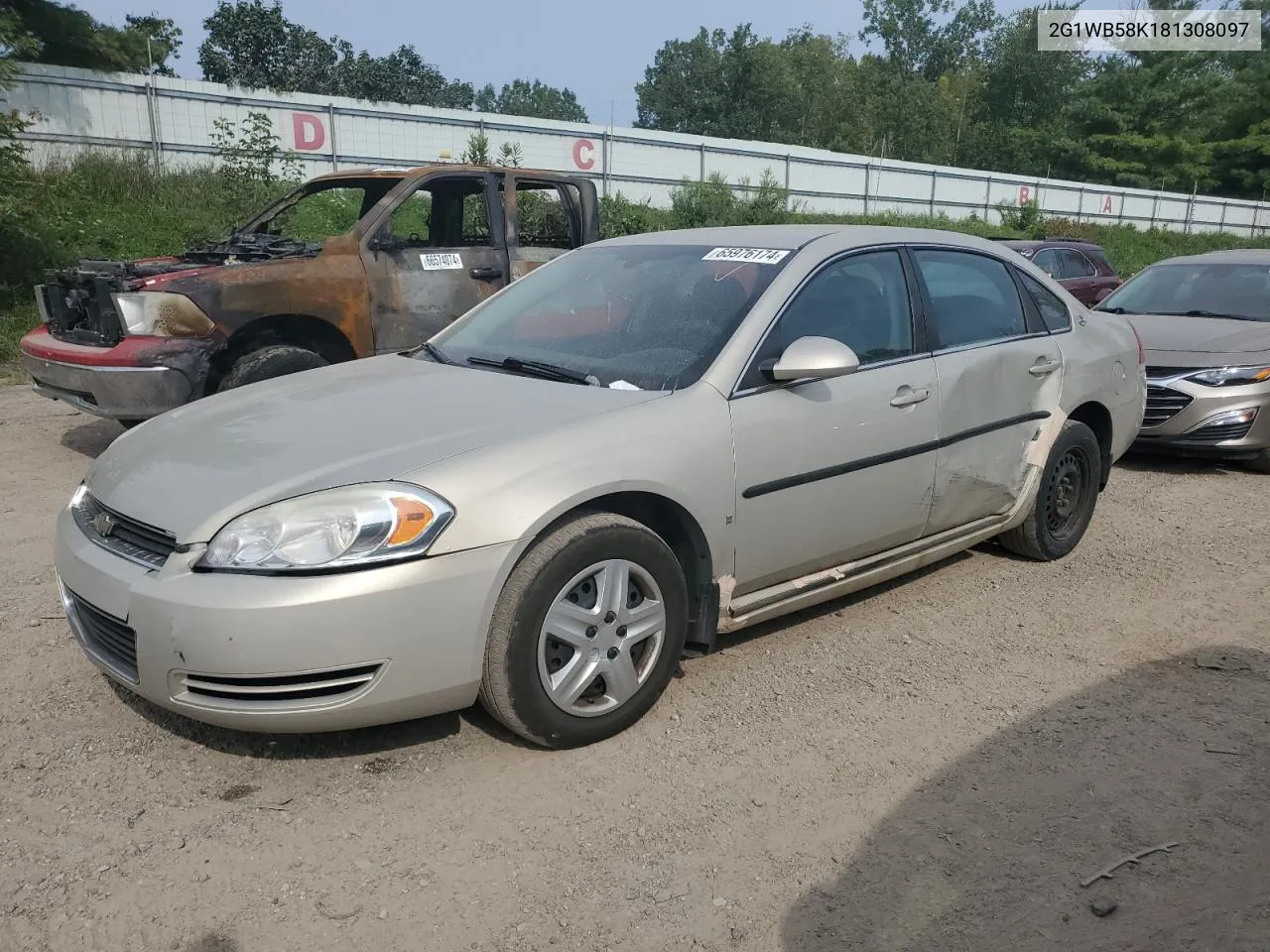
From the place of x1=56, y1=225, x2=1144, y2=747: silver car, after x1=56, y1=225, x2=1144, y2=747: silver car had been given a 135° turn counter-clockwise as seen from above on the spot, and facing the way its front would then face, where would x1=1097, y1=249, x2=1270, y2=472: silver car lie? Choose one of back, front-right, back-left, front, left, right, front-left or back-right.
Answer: front-left

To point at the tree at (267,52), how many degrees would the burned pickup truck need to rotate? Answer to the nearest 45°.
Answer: approximately 135° to its right

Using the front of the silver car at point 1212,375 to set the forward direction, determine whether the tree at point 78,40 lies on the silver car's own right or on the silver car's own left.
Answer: on the silver car's own right

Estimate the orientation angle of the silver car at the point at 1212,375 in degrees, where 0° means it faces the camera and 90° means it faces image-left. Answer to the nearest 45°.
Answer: approximately 45°

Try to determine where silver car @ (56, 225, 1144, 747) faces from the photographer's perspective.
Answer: facing the viewer and to the left of the viewer

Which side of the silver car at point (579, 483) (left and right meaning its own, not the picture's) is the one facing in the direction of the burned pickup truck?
right

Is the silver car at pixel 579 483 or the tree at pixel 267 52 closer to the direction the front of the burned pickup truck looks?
the silver car

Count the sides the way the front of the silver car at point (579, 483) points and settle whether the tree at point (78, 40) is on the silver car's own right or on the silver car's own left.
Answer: on the silver car's own right

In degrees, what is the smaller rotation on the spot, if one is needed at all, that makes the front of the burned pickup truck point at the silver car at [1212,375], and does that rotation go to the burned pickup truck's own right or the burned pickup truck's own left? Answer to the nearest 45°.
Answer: approximately 135° to the burned pickup truck's own left

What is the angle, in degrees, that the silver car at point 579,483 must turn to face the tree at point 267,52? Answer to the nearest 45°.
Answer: approximately 135° to its right

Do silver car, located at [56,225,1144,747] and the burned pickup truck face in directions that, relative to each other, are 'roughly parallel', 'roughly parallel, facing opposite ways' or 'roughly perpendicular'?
roughly parallel
